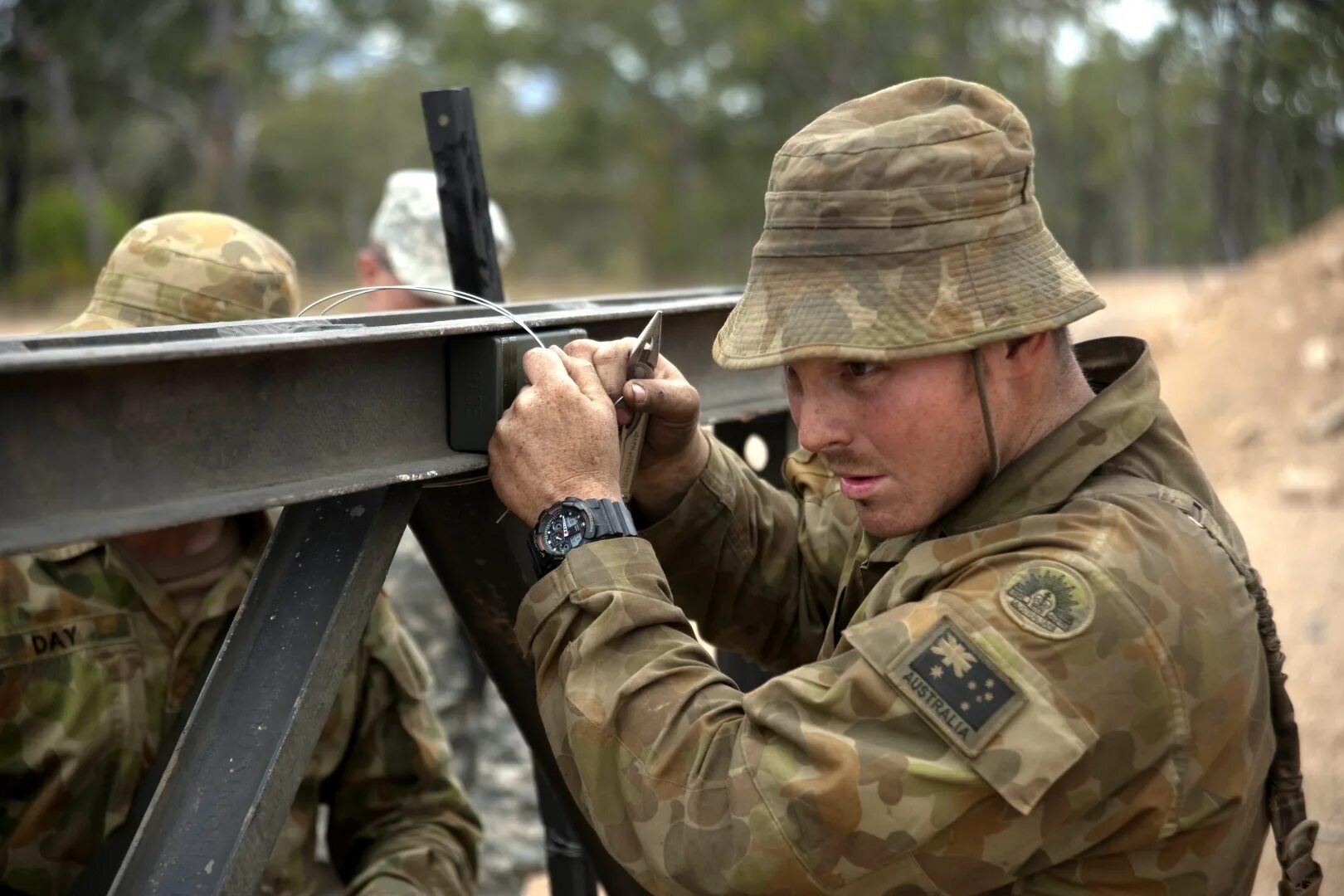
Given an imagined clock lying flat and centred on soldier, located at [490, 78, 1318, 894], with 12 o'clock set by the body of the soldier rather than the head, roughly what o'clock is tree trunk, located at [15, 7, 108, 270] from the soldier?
The tree trunk is roughly at 2 o'clock from the soldier.

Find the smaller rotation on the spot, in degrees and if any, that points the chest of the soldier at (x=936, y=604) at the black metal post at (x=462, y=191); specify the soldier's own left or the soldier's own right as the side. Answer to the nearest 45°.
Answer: approximately 45° to the soldier's own right

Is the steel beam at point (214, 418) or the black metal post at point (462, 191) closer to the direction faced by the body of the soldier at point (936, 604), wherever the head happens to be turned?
the steel beam

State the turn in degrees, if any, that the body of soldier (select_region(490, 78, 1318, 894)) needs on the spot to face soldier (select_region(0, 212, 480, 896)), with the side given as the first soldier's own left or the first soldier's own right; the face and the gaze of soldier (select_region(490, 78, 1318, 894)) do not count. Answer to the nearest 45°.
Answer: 0° — they already face them

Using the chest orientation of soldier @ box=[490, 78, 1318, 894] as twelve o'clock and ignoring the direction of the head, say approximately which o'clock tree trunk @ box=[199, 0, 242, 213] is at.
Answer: The tree trunk is roughly at 2 o'clock from the soldier.

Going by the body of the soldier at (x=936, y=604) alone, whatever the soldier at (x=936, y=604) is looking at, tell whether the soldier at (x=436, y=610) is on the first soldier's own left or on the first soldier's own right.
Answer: on the first soldier's own right

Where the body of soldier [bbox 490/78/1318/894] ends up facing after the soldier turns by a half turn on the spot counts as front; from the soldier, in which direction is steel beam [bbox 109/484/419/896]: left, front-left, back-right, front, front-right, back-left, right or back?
back

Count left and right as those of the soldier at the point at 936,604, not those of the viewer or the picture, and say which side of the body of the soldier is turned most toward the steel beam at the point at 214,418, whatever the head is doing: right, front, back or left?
front

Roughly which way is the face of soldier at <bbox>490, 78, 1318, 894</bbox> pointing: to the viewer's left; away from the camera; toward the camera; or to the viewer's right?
to the viewer's left

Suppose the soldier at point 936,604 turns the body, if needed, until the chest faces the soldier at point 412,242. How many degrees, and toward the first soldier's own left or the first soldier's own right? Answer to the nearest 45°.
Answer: approximately 45° to the first soldier's own right

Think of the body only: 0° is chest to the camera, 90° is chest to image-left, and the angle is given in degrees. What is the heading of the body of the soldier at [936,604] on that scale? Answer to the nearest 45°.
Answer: approximately 90°

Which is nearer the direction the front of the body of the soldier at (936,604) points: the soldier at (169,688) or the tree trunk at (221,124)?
the soldier
